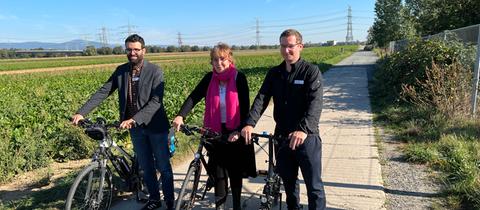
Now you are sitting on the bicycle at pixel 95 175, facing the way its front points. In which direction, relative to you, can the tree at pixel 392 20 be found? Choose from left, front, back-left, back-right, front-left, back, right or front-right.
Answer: back

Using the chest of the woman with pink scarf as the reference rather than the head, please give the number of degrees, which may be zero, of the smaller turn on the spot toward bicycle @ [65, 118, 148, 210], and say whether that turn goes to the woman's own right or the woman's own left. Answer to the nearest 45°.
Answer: approximately 90° to the woman's own right

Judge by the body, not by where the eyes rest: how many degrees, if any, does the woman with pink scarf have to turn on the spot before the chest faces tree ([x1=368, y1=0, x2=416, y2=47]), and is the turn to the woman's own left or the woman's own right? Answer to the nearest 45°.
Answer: approximately 135° to the woman's own left

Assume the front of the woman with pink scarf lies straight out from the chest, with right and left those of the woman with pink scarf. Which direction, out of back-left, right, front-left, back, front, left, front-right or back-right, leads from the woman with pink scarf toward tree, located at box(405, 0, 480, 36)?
back-left

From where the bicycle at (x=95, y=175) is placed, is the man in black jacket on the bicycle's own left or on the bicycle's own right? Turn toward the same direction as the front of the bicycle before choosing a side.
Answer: on the bicycle's own left

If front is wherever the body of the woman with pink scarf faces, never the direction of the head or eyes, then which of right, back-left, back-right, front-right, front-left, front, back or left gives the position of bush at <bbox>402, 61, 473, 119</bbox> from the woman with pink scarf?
back-left

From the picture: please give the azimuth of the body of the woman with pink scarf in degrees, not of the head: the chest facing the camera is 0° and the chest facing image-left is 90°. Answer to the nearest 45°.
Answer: approximately 0°

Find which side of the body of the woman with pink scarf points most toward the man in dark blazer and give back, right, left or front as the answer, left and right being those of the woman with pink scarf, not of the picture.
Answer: right

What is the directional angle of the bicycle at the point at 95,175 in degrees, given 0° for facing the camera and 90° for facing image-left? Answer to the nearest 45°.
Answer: approximately 45°

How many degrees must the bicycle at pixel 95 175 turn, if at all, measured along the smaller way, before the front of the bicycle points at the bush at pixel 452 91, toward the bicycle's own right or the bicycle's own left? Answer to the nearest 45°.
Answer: approximately 135° to the bicycle's own left

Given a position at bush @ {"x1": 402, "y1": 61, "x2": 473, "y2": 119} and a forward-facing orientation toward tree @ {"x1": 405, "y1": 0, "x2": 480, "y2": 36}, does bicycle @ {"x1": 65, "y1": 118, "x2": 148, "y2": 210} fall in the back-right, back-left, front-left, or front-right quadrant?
back-left
